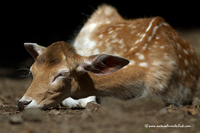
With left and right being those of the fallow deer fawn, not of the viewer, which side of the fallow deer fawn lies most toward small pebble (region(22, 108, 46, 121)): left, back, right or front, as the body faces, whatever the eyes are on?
front

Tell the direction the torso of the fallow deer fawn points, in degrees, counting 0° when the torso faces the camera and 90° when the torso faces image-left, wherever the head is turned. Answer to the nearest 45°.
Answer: approximately 45°
